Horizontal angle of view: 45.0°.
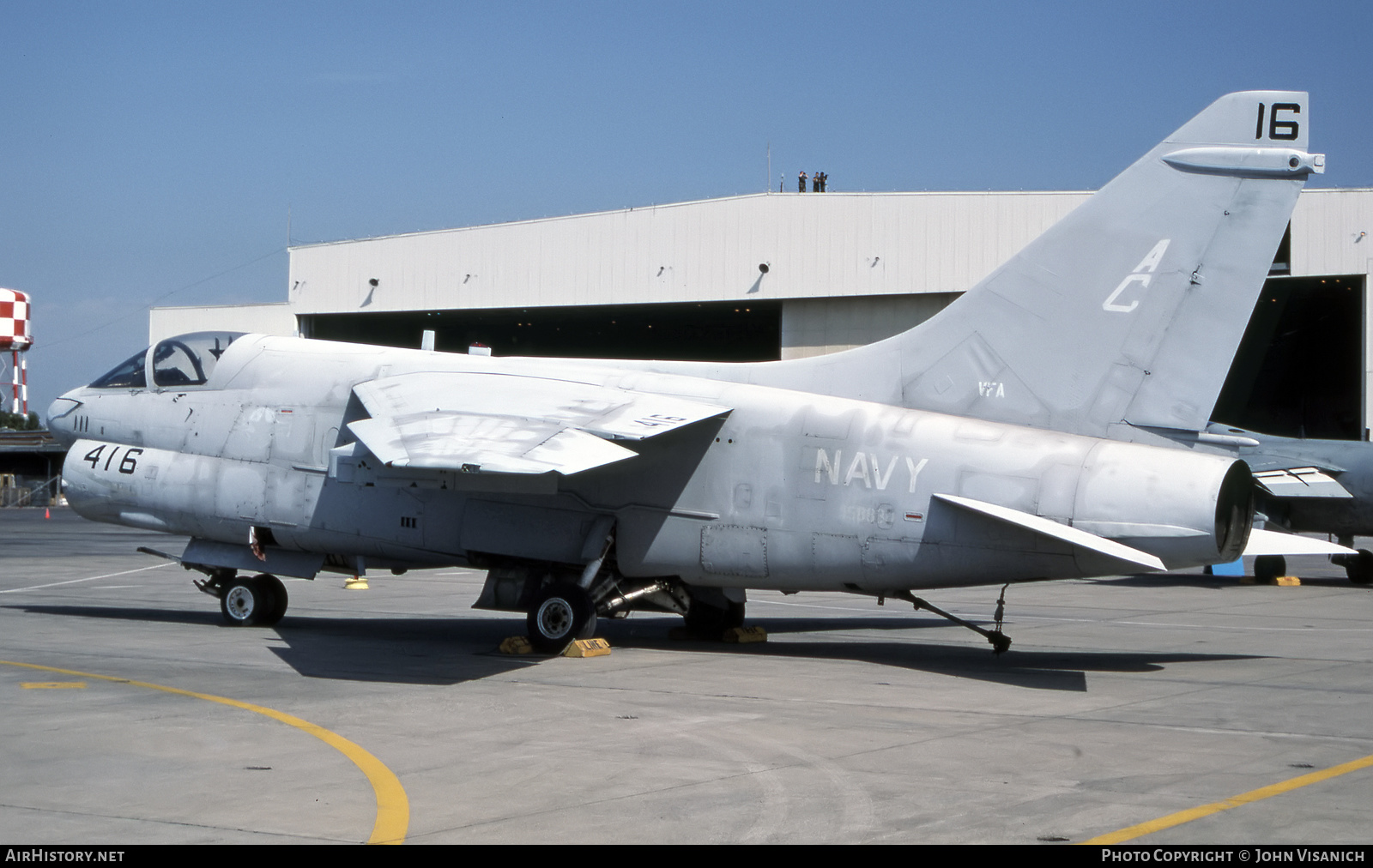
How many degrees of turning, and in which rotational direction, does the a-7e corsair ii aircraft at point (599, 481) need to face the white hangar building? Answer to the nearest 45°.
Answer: approximately 45° to its right

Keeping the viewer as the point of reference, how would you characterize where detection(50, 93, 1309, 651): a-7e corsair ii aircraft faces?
facing away from the viewer and to the left of the viewer
